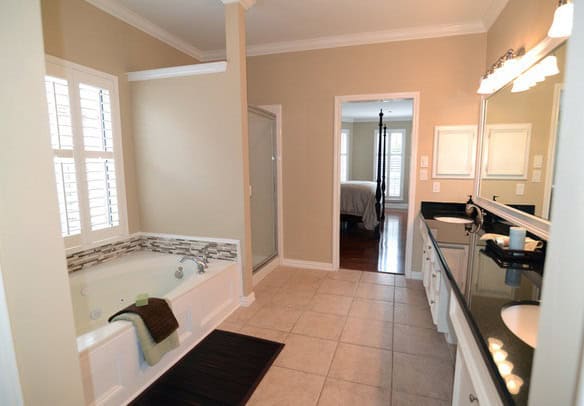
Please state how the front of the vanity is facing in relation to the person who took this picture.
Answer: facing to the left of the viewer

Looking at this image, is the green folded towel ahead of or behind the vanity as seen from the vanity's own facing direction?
ahead

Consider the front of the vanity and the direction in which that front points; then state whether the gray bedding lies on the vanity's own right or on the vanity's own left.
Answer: on the vanity's own right

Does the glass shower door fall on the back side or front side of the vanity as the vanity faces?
on the front side

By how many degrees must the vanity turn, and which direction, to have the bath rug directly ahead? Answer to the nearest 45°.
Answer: approximately 45° to its left

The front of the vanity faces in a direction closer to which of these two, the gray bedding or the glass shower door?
the glass shower door
